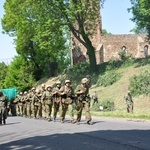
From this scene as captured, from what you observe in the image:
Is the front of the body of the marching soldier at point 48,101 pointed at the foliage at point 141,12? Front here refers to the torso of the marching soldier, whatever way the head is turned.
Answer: no

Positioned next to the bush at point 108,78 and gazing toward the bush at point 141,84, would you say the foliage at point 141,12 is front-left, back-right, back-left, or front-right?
front-left

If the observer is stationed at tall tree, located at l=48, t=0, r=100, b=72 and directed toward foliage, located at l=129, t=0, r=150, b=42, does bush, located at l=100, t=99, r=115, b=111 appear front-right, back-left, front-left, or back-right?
front-right

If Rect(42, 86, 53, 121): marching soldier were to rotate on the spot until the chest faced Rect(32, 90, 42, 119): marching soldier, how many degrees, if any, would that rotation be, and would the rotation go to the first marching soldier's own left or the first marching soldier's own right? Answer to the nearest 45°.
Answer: approximately 135° to the first marching soldier's own left

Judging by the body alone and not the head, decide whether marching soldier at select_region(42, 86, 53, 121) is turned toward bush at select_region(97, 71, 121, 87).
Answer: no

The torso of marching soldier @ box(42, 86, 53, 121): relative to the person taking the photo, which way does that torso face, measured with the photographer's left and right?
facing the viewer and to the right of the viewer

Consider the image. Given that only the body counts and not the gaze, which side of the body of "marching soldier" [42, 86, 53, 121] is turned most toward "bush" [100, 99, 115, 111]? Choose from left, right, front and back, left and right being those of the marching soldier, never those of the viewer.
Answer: left

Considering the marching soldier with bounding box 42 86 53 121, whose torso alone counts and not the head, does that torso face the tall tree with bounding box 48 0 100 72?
no

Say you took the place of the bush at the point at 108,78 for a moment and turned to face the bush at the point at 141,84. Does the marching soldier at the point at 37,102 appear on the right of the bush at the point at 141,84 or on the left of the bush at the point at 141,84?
right
